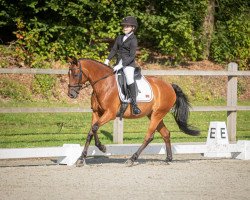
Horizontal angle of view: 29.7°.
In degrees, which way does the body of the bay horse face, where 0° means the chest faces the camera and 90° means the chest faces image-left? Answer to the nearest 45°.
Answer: approximately 45°

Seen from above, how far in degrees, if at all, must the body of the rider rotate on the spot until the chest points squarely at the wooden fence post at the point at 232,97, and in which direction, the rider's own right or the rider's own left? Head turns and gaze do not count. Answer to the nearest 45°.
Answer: approximately 180°

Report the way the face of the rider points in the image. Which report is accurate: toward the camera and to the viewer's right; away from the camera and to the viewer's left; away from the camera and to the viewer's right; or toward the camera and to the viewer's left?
toward the camera and to the viewer's left

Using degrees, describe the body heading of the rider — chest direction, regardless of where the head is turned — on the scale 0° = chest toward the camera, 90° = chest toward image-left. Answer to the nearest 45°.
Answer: approximately 45°

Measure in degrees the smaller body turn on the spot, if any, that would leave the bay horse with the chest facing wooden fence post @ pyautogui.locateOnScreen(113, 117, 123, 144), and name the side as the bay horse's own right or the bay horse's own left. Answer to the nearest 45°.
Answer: approximately 135° to the bay horse's own right

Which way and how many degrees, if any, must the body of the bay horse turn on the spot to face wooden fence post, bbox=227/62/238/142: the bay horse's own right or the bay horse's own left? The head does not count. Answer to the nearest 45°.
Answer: approximately 180°
